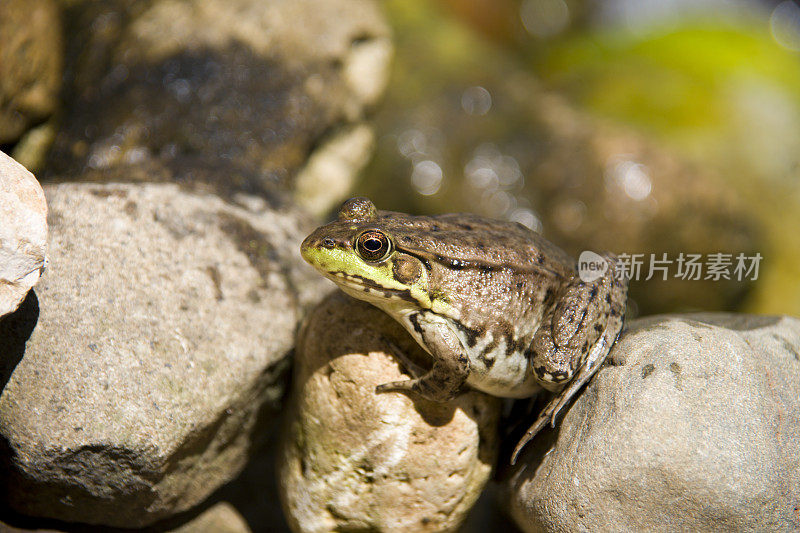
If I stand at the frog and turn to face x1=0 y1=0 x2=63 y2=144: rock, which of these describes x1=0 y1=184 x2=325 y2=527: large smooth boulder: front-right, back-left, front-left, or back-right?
front-left

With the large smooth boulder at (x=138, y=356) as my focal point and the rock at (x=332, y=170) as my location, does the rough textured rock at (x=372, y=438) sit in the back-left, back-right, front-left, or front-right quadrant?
front-left

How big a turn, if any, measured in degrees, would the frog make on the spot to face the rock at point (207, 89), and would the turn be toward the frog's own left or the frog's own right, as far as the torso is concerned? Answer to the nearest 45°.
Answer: approximately 45° to the frog's own right

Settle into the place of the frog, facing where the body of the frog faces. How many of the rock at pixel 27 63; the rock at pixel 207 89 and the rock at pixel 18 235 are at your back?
0

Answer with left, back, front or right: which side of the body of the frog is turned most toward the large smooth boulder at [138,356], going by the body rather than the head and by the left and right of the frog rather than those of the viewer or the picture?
front

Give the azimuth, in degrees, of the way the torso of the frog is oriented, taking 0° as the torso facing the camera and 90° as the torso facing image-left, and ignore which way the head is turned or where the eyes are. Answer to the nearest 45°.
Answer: approximately 90°

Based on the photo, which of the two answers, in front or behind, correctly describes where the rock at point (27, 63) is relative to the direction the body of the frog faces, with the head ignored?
in front

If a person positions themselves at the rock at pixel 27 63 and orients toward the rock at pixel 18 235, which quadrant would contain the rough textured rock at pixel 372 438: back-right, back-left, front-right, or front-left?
front-left
